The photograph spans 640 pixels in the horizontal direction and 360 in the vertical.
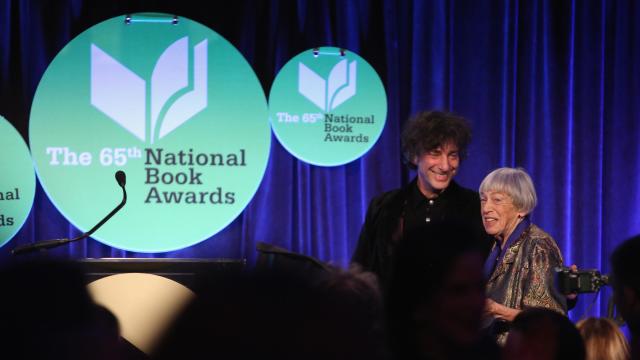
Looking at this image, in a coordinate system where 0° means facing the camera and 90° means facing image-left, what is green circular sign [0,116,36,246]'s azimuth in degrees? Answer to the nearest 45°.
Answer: approximately 0°

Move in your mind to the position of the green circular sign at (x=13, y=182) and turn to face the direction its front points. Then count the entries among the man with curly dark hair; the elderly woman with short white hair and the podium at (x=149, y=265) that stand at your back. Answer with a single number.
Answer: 0

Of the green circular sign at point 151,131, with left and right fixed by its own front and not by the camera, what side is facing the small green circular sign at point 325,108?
left

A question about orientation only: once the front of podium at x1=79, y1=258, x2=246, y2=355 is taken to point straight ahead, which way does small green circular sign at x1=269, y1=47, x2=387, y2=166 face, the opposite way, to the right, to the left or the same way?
the same way

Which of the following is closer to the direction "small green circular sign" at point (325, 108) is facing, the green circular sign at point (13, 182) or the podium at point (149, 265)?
the podium

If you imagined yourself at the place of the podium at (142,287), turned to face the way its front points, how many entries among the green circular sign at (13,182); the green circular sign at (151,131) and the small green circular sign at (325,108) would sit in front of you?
0

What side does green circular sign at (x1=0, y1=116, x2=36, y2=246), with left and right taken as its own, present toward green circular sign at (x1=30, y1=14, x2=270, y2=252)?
left

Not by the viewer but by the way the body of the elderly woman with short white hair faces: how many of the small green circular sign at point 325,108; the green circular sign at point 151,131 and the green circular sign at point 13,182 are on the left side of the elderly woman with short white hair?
0

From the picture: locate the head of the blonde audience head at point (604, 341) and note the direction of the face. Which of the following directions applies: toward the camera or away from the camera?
away from the camera

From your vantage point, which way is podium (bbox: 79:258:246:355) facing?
toward the camera

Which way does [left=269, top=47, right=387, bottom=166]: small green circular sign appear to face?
toward the camera

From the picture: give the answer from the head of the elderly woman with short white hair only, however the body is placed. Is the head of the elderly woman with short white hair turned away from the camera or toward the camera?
toward the camera

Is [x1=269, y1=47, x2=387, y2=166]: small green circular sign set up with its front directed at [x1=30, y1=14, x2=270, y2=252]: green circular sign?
no

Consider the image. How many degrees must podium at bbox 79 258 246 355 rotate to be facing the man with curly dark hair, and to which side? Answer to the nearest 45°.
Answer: approximately 135° to its left

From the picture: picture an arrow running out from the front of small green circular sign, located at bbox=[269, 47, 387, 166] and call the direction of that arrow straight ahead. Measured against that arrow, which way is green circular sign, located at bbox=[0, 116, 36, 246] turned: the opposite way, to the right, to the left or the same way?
the same way

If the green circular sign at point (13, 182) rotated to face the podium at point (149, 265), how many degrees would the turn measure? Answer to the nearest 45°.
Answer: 0° — it already faces it

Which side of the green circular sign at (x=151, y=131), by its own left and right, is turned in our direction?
front

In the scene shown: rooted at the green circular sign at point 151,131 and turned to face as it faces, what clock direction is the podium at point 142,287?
The podium is roughly at 12 o'clock from the green circular sign.
